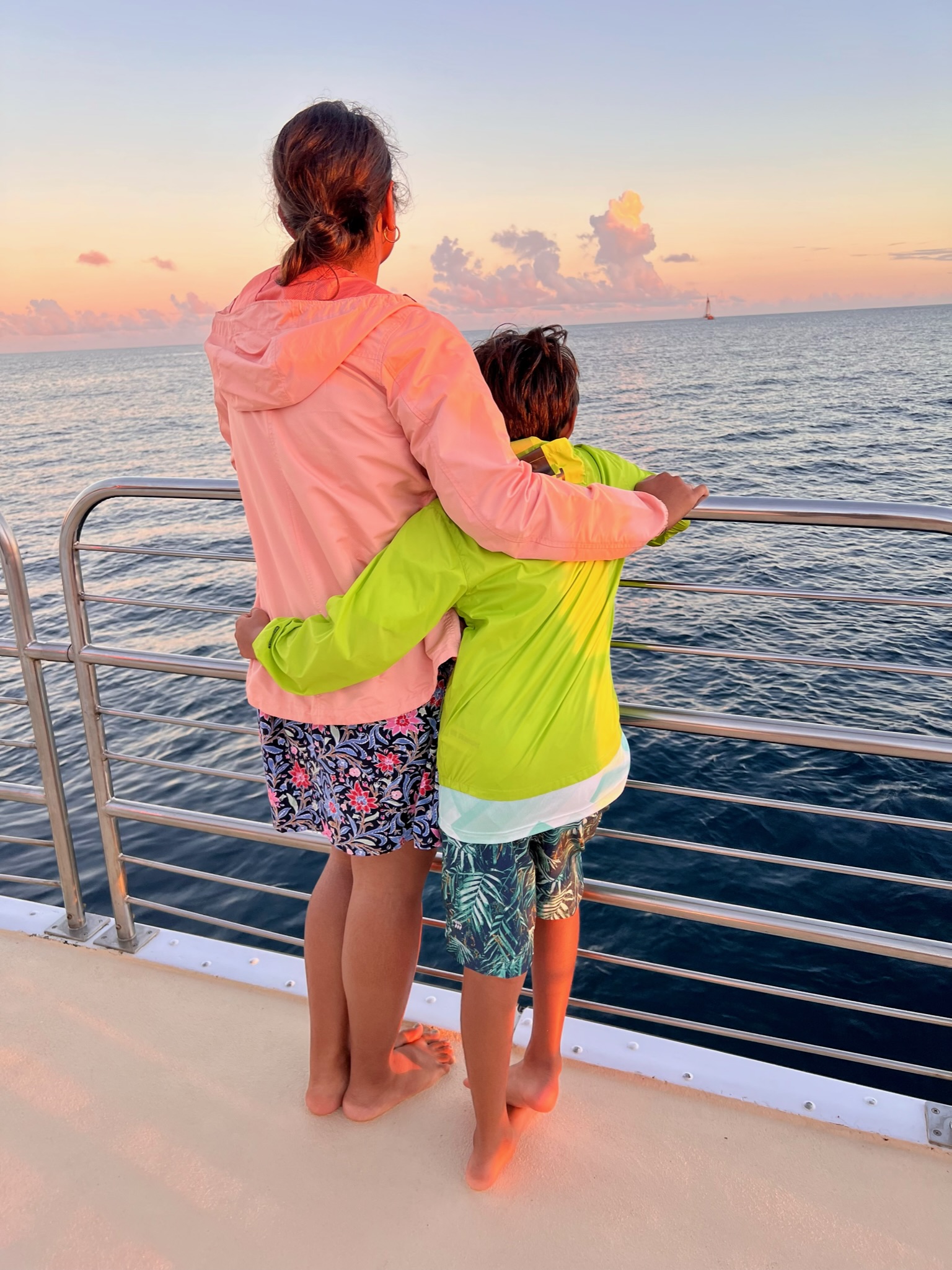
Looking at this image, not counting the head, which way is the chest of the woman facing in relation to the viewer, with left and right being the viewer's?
facing away from the viewer and to the right of the viewer

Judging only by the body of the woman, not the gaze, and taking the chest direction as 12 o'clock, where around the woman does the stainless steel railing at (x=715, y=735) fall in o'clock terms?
The stainless steel railing is roughly at 1 o'clock from the woman.

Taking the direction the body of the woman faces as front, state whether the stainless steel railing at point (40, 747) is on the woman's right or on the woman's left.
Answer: on the woman's left

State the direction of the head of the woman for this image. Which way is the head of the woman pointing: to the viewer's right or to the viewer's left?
to the viewer's right
